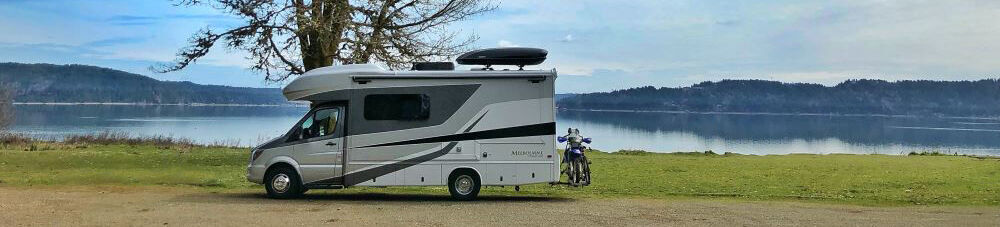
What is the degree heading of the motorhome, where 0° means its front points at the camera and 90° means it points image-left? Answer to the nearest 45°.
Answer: approximately 90°

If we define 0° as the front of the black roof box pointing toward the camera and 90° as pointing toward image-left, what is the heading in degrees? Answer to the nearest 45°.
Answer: approximately 90°
